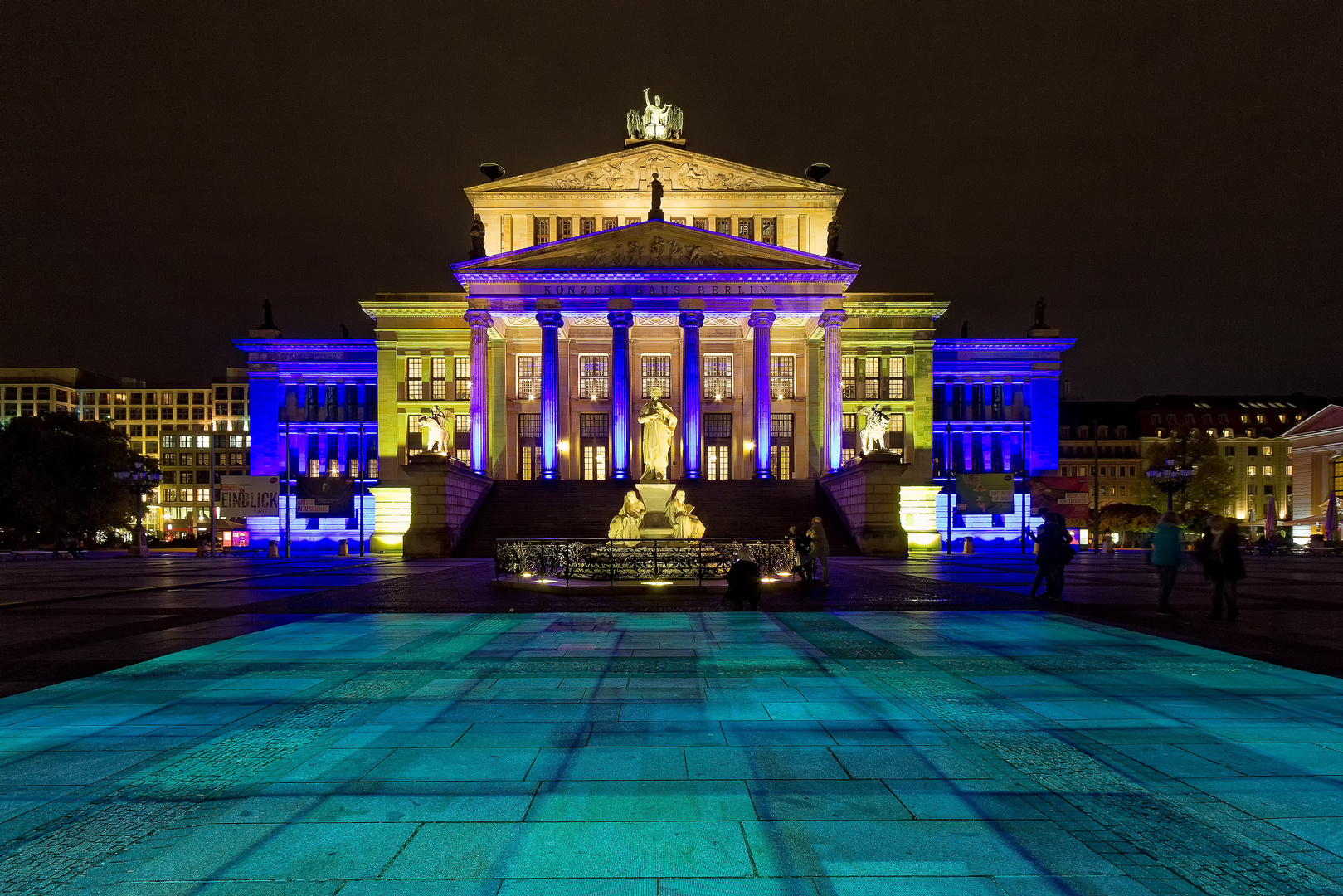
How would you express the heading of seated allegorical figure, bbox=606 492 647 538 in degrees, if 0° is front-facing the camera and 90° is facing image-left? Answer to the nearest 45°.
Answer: approximately 45°

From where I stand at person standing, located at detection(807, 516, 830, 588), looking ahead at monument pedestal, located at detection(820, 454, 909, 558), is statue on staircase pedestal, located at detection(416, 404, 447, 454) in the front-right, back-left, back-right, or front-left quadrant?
front-left

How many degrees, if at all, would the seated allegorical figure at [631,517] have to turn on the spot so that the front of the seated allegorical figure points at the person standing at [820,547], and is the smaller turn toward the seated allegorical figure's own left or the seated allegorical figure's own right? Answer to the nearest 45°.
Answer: approximately 90° to the seated allegorical figure's own left

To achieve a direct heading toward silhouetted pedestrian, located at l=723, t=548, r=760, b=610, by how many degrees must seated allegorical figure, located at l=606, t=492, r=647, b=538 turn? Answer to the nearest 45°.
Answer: approximately 45° to its left

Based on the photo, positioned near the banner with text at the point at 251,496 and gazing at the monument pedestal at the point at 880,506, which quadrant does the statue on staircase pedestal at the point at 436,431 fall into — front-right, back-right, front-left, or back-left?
front-right

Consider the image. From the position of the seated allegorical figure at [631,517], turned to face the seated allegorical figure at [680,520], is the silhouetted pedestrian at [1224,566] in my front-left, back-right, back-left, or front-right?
front-right

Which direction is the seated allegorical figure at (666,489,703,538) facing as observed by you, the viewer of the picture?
facing the viewer and to the right of the viewer

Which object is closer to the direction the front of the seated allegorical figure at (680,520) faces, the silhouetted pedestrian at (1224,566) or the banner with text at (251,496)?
the silhouetted pedestrian

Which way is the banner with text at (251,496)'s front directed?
toward the camera

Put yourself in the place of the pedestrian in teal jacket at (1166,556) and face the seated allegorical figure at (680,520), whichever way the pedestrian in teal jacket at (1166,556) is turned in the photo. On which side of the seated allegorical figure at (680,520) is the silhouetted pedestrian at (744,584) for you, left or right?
left
